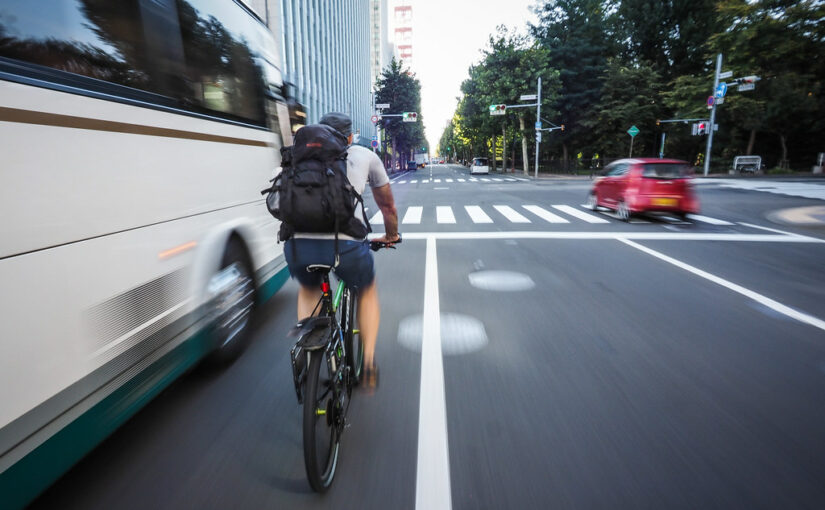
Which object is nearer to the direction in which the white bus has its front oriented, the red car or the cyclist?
the red car

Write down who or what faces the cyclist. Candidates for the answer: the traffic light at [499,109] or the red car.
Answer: the traffic light

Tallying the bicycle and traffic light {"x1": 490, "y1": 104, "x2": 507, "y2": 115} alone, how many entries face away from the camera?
1

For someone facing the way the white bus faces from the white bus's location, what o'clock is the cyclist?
The cyclist is roughly at 2 o'clock from the white bus.

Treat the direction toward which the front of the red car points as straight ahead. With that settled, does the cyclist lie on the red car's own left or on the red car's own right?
on the red car's own left

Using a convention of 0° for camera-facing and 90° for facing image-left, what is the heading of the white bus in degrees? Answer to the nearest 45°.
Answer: approximately 225°

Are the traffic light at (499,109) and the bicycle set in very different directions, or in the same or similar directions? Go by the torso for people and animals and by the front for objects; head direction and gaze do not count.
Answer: very different directions

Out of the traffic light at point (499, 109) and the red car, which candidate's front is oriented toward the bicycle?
the traffic light

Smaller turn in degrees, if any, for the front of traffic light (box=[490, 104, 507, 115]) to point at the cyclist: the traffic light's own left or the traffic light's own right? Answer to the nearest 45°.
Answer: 0° — it already faces them

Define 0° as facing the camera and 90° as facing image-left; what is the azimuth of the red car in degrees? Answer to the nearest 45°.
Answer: approximately 135°

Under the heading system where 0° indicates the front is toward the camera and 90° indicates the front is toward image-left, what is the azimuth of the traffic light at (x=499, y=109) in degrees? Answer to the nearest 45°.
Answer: approximately 0°

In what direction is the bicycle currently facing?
away from the camera

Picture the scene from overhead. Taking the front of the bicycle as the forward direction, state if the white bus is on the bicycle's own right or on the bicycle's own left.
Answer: on the bicycle's own left
